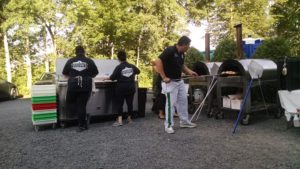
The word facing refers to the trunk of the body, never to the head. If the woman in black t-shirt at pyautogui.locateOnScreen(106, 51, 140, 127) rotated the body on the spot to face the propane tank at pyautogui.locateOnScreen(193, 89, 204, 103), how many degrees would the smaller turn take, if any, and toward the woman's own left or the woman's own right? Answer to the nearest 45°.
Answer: approximately 90° to the woman's own right

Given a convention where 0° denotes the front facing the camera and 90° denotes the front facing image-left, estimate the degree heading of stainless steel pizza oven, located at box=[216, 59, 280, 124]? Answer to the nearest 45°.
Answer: approximately 45°

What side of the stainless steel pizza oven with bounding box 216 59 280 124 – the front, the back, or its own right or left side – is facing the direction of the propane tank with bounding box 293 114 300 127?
left

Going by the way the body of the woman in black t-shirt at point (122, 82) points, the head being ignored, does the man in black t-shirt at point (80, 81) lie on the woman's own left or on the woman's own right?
on the woman's own left

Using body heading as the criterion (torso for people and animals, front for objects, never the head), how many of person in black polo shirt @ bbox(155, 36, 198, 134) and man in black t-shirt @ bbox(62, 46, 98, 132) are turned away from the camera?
1

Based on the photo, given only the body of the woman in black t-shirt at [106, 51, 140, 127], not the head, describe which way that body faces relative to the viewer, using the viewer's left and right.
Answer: facing away from the viewer and to the left of the viewer

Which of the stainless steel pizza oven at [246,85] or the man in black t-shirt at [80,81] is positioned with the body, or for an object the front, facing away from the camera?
the man in black t-shirt

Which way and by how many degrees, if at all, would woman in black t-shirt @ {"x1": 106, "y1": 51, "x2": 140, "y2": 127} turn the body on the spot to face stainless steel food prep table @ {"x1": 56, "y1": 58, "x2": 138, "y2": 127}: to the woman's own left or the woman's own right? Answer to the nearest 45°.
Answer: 0° — they already face it

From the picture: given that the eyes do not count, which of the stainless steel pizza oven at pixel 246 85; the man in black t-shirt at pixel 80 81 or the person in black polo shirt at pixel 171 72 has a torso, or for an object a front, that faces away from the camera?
the man in black t-shirt at pixel 80 81

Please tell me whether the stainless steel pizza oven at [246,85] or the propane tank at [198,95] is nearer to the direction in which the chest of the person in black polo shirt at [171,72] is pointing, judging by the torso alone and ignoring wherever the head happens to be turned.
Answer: the stainless steel pizza oven

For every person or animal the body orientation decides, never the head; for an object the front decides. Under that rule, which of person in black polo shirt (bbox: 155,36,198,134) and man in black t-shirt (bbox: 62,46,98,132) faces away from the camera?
man in black t-shirt (bbox: 62,46,98,132)

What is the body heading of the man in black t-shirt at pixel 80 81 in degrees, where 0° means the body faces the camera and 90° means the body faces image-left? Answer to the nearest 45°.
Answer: approximately 180°
